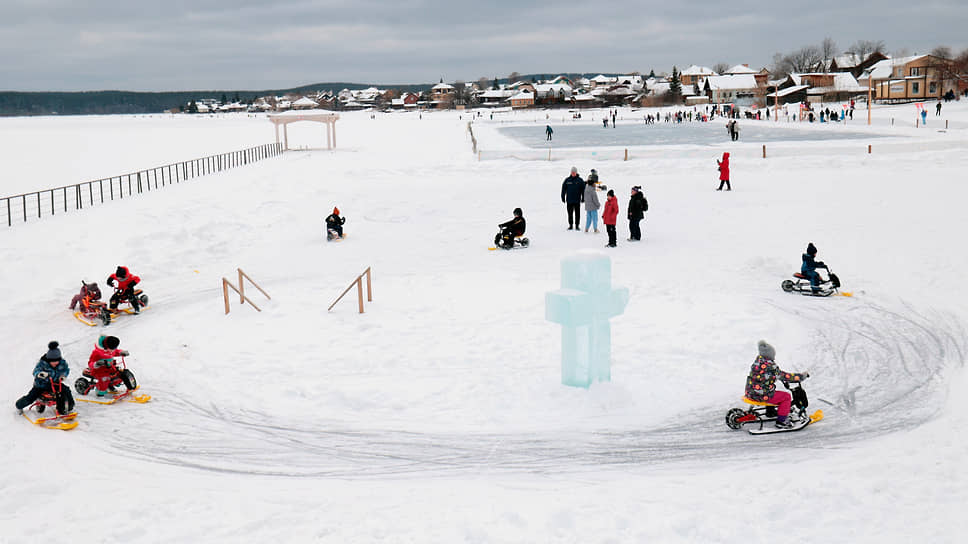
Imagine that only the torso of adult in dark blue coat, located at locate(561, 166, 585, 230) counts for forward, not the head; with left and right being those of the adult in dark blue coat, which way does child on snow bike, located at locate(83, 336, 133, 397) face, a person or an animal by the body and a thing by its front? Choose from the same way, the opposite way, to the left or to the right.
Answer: to the left

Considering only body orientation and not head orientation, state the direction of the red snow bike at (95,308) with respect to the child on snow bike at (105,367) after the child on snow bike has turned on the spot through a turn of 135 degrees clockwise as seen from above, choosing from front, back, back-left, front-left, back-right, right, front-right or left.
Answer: right

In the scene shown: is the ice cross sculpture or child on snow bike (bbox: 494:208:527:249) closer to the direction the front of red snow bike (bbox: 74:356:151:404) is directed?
the ice cross sculpture

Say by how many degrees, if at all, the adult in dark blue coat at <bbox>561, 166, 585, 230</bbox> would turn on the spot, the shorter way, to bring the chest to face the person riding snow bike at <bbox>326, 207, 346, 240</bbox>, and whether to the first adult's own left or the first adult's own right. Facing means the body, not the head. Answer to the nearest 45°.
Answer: approximately 90° to the first adult's own right

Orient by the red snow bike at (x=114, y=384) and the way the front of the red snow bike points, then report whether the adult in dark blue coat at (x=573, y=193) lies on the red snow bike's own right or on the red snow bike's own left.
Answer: on the red snow bike's own left

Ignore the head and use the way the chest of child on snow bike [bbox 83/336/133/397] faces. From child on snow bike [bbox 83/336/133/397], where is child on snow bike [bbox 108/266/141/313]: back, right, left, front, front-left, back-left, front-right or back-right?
back-left
